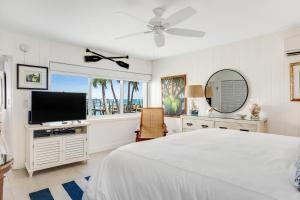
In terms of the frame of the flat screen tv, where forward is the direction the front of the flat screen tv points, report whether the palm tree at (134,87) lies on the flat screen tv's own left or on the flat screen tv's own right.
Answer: on the flat screen tv's own left

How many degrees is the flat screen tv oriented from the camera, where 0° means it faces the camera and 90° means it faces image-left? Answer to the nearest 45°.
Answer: approximately 315°

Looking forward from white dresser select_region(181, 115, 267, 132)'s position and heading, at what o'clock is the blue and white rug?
The blue and white rug is roughly at 12 o'clock from the white dresser.

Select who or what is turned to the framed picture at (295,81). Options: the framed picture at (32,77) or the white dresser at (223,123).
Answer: the framed picture at (32,77)

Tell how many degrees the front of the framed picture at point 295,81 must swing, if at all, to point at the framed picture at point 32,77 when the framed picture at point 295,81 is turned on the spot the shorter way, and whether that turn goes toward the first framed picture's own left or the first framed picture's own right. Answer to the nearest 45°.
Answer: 0° — it already faces it

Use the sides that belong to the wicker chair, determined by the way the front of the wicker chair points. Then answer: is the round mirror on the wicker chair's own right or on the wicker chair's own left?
on the wicker chair's own left

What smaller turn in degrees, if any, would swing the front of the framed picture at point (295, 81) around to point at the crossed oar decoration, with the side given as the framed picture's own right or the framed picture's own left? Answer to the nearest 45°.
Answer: approximately 45° to the framed picture's own right

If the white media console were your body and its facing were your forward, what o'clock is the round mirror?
The round mirror is roughly at 11 o'clock from the white media console.

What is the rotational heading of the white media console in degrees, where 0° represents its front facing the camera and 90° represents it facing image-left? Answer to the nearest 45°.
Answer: approximately 315°
